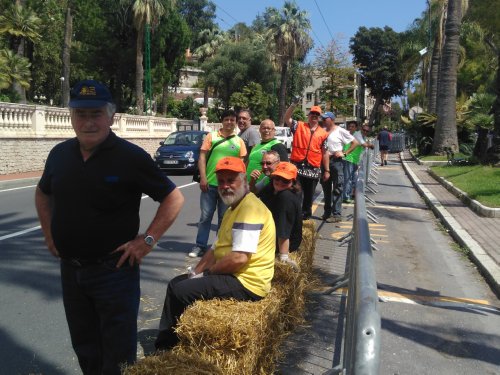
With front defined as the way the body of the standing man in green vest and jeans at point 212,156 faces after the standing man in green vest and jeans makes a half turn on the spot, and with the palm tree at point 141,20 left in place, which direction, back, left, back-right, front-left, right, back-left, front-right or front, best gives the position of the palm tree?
front

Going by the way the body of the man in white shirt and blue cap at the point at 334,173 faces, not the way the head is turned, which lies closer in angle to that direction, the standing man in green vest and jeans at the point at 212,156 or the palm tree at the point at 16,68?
the standing man in green vest and jeans

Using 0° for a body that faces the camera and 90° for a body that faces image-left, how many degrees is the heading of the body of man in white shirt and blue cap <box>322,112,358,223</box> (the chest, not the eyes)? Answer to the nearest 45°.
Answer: approximately 45°

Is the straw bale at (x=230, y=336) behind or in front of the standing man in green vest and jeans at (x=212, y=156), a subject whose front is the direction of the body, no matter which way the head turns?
in front

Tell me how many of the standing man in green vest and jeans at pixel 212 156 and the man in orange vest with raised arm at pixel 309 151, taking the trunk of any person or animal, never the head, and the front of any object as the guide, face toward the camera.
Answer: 2

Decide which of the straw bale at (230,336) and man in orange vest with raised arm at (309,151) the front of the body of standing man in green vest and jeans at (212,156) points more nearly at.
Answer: the straw bale

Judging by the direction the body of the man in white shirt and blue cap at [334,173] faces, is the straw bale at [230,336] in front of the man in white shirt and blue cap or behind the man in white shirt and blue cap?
in front

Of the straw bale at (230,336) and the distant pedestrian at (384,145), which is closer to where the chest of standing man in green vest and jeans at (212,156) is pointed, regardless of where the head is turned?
the straw bale

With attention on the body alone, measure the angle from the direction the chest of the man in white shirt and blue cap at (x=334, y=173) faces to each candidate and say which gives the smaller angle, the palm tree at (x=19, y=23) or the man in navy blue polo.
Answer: the man in navy blue polo

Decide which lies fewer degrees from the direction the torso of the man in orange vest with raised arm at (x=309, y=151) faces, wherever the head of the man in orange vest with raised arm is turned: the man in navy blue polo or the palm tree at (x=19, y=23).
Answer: the man in navy blue polo

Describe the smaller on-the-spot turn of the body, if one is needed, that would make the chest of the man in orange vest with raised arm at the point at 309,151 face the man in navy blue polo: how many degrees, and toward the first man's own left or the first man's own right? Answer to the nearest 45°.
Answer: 0° — they already face them
